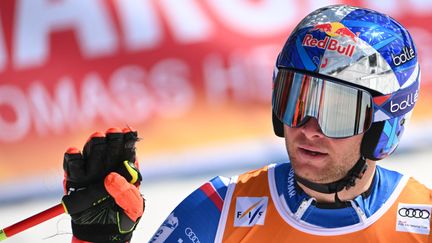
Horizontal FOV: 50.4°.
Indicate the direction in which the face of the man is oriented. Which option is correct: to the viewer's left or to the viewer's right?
to the viewer's left

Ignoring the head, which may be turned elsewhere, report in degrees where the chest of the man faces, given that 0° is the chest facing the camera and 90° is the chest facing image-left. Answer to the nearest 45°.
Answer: approximately 0°
